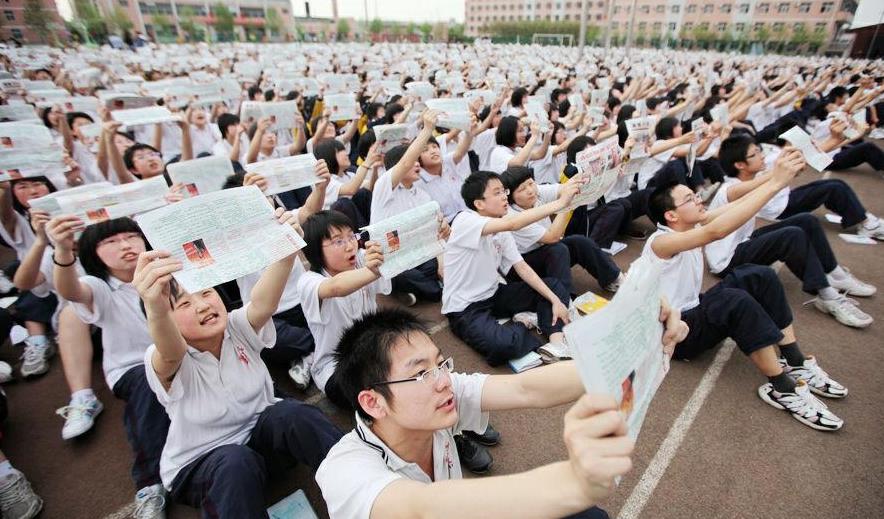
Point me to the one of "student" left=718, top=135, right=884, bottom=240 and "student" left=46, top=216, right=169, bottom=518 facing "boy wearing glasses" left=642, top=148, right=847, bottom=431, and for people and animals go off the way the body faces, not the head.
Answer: "student" left=46, top=216, right=169, bottom=518

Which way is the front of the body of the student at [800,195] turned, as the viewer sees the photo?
to the viewer's right

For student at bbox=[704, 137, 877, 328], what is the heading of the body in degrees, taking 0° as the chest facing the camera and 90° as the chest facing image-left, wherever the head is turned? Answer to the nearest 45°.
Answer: approximately 270°

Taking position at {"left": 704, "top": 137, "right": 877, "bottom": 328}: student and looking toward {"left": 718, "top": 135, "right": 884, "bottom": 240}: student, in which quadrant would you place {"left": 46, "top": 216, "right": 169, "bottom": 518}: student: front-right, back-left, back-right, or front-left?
back-left

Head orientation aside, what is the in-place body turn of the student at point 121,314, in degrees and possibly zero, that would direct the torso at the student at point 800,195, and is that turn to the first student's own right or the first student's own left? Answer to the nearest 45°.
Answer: approximately 45° to the first student's own left

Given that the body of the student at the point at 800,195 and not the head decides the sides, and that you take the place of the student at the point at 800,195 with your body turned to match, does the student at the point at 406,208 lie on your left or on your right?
on your right

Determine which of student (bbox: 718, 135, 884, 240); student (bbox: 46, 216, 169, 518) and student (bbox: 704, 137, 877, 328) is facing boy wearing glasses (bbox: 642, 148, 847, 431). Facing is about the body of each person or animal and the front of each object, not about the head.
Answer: student (bbox: 46, 216, 169, 518)

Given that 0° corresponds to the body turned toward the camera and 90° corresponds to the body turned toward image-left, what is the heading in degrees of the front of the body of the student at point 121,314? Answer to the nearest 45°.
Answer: approximately 315°
